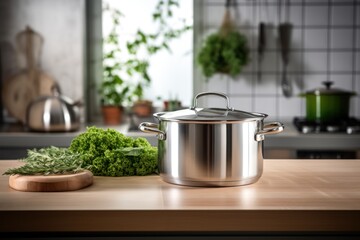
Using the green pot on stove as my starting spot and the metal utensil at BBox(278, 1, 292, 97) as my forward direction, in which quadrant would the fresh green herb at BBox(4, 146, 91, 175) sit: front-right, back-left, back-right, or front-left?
back-left

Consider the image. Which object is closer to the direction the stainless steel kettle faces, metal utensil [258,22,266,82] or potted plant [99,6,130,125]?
the metal utensil
